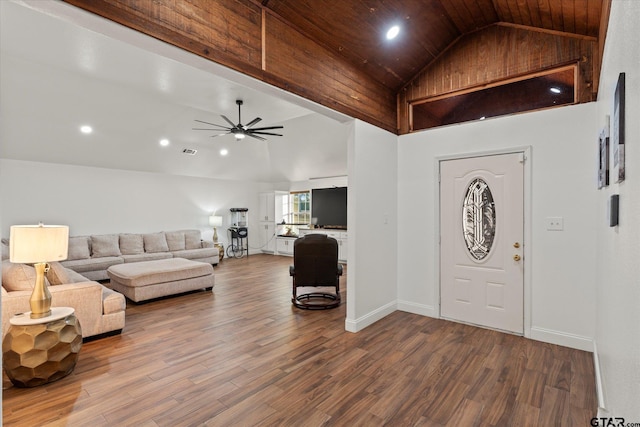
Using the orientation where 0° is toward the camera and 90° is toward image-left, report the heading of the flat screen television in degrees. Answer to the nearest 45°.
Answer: approximately 45°

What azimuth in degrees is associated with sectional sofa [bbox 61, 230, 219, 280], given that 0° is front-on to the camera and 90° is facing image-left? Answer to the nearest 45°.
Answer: approximately 315°

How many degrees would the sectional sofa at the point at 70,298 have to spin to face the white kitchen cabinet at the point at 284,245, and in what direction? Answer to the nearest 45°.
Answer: approximately 45° to its left

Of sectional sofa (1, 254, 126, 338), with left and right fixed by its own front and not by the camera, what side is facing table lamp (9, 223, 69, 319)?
right

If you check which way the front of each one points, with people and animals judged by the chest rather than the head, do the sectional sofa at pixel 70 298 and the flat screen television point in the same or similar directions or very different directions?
very different directions

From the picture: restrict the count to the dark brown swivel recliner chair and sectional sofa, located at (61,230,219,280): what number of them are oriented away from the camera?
1

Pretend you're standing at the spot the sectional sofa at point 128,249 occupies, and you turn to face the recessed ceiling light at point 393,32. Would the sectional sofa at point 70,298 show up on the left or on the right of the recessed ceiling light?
right

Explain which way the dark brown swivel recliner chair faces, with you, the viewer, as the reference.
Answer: facing away from the viewer

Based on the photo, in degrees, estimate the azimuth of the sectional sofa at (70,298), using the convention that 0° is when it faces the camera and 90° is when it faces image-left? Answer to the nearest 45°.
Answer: approximately 270°

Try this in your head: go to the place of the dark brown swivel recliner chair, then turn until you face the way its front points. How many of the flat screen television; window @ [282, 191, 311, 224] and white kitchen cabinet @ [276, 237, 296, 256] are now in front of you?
3

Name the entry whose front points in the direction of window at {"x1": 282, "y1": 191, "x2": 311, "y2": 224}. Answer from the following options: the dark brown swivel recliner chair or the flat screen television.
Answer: the dark brown swivel recliner chair

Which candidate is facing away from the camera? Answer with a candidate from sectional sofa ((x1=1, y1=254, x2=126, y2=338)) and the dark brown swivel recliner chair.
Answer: the dark brown swivel recliner chair

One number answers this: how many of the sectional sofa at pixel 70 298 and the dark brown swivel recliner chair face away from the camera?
1
